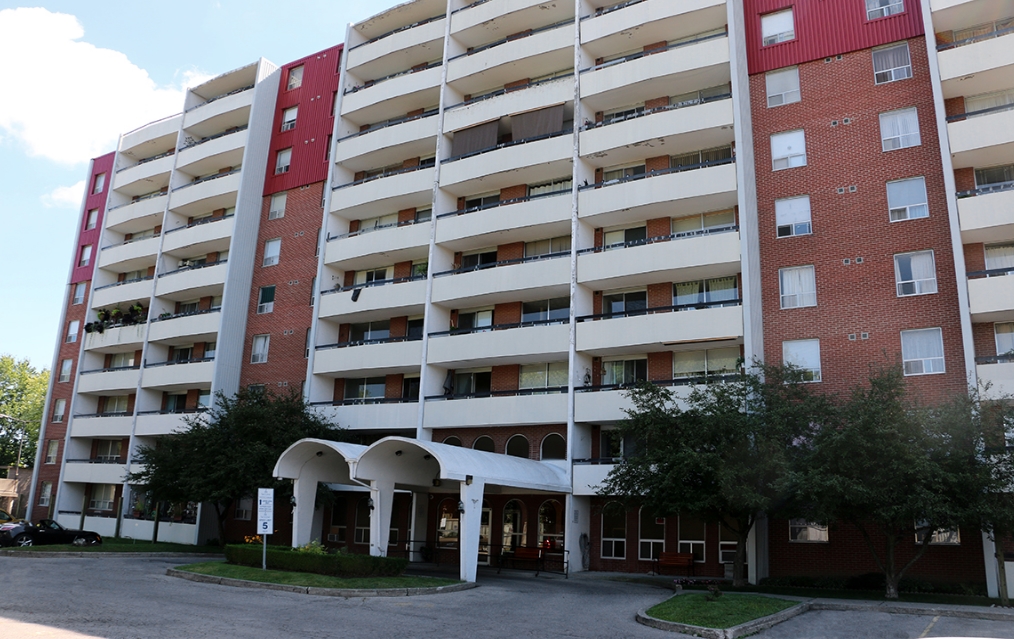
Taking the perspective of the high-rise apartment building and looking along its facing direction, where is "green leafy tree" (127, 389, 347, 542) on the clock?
The green leafy tree is roughly at 2 o'clock from the high-rise apartment building.

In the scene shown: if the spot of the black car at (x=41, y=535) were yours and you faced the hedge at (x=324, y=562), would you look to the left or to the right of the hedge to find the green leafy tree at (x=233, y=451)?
left

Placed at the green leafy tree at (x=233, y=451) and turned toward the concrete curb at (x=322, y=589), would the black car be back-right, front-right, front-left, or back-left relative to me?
back-right

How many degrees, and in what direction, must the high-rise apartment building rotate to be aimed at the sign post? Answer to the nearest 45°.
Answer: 0° — it already faces it

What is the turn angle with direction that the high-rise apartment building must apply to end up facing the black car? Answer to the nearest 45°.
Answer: approximately 45° to its right

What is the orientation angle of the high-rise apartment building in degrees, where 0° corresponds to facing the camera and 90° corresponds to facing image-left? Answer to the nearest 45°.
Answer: approximately 45°
